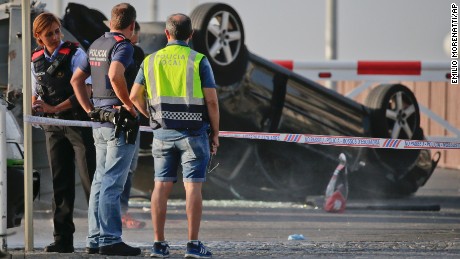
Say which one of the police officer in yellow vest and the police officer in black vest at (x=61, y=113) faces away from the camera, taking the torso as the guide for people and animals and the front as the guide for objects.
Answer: the police officer in yellow vest

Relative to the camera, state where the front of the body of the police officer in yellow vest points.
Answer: away from the camera

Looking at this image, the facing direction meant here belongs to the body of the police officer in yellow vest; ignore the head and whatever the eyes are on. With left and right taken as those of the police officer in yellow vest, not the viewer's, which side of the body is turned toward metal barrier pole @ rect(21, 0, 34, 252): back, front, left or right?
left

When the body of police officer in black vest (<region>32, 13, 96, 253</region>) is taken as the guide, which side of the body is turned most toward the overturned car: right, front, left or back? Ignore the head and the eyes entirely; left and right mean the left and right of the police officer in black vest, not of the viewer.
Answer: back

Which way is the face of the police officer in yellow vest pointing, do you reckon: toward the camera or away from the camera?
away from the camera

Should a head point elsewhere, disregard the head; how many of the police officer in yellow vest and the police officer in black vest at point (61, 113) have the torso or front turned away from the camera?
1
